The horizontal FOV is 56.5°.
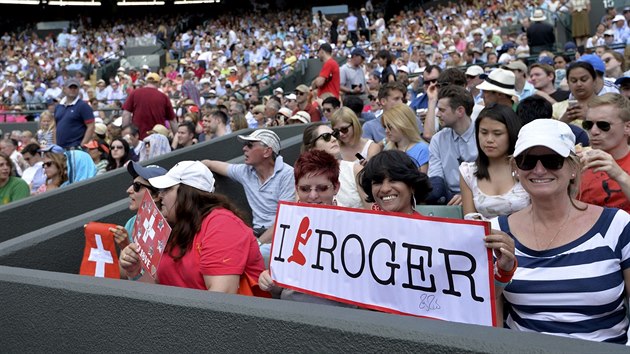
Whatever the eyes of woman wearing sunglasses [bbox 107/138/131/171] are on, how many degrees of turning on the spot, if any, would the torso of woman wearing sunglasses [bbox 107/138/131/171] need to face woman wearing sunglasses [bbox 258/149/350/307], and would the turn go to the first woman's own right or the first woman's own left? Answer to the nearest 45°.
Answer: approximately 45° to the first woman's own left

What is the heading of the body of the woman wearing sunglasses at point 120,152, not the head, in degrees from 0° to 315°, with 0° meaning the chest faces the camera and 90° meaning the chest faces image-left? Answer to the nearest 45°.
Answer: approximately 45°

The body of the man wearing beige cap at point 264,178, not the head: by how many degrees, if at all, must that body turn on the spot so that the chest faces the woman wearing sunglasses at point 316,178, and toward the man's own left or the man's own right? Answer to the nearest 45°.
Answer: approximately 45° to the man's own left

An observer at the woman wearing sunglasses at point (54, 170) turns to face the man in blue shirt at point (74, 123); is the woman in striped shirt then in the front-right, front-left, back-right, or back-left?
back-right

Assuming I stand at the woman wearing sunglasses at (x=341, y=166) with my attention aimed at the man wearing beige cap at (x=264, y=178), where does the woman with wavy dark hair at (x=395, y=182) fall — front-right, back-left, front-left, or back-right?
back-left

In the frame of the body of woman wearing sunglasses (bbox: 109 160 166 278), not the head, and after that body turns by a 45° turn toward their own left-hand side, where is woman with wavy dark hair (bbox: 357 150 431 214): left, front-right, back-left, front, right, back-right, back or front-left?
front-left

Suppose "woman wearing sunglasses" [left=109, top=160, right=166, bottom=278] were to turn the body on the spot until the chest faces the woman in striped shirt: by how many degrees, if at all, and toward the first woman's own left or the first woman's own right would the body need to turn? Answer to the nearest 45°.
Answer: approximately 90° to the first woman's own left

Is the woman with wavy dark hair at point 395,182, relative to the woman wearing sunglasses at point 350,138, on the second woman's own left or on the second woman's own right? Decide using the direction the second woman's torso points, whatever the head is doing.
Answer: on the second woman's own left

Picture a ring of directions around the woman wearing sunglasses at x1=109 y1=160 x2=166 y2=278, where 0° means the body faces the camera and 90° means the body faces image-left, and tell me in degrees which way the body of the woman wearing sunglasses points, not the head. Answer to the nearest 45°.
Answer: approximately 45°

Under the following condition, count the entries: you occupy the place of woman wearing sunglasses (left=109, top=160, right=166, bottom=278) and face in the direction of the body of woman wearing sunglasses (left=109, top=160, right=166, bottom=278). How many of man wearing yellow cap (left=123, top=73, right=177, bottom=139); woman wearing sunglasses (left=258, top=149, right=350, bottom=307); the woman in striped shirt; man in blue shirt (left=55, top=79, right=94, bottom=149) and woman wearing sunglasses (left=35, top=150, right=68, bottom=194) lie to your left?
2
